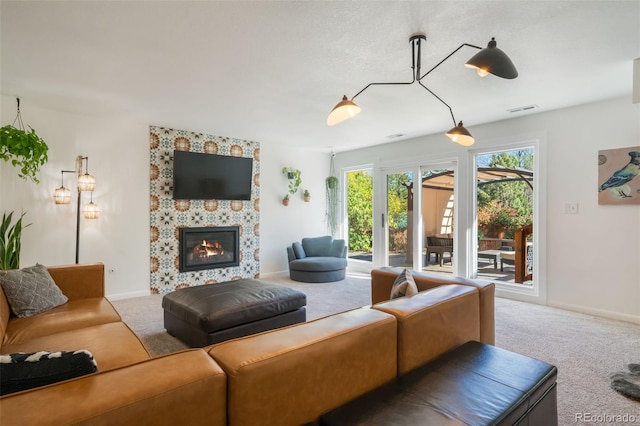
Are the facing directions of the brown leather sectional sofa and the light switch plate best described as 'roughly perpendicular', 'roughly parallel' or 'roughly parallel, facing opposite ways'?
roughly perpendicular

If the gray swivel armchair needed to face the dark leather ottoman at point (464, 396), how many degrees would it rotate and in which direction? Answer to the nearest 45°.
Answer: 0° — it already faces it

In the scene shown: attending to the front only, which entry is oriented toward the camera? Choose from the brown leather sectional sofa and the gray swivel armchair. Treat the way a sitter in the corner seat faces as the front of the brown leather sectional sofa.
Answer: the gray swivel armchair

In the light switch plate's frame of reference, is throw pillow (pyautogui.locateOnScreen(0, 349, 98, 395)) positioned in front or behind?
in front

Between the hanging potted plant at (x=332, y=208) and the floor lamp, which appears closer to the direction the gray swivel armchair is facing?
the floor lamp

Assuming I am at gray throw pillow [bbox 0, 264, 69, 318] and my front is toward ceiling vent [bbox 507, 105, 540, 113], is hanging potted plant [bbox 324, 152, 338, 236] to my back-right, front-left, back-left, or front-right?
front-left

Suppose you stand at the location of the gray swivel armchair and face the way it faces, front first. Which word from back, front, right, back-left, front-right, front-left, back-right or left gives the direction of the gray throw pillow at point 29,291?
front-right

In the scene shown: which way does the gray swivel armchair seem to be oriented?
toward the camera

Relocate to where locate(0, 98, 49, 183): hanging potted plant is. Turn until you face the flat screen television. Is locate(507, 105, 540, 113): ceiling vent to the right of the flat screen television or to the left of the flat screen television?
right

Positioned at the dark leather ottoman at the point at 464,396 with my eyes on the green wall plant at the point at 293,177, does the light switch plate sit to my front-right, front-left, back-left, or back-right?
front-right

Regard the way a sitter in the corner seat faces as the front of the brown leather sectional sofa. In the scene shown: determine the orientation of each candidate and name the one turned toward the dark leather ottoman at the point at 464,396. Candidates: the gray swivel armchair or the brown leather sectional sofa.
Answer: the gray swivel armchair

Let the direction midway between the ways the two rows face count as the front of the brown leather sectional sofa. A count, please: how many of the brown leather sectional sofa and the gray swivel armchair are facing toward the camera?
1

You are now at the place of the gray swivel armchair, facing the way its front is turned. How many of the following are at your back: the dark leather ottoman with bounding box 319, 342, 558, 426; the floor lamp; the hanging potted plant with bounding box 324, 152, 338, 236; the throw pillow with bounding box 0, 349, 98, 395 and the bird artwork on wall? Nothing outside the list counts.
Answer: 1
